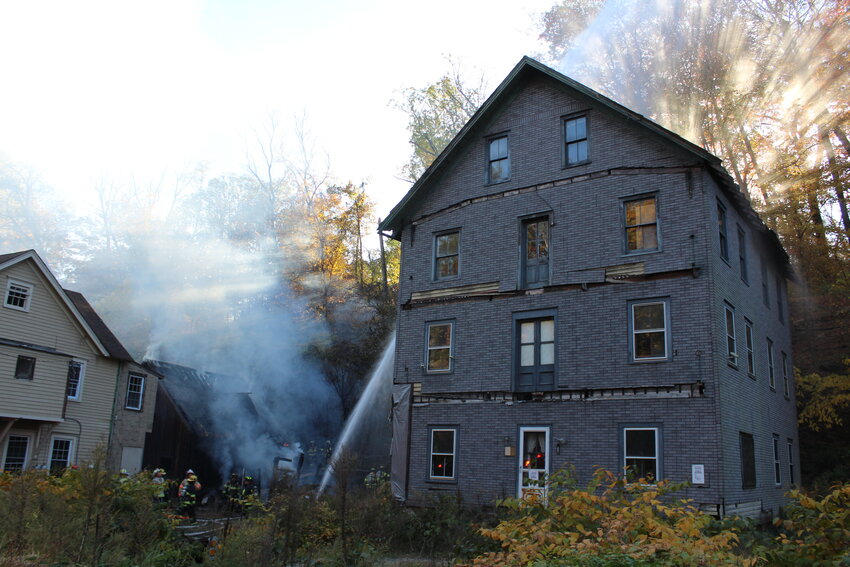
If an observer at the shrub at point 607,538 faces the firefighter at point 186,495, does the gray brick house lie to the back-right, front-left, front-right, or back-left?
front-right

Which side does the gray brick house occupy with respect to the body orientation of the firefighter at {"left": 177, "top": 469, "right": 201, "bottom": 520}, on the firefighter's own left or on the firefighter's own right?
on the firefighter's own right

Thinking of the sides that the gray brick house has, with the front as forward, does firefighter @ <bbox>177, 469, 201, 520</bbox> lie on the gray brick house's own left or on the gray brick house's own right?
on the gray brick house's own right

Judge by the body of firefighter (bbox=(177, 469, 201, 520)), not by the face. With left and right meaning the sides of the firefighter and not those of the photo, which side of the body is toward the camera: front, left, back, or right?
back

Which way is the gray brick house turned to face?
toward the camera

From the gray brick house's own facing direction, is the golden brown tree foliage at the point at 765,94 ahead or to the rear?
to the rear

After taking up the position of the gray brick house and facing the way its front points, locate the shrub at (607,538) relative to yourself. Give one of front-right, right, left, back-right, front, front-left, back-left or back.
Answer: front

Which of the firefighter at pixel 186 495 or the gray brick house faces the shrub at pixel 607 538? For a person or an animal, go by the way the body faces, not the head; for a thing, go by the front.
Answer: the gray brick house

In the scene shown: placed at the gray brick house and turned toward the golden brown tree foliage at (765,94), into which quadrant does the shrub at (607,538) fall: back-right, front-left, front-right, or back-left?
back-right

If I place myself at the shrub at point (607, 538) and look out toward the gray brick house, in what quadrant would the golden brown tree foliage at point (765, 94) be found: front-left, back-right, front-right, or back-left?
front-right
